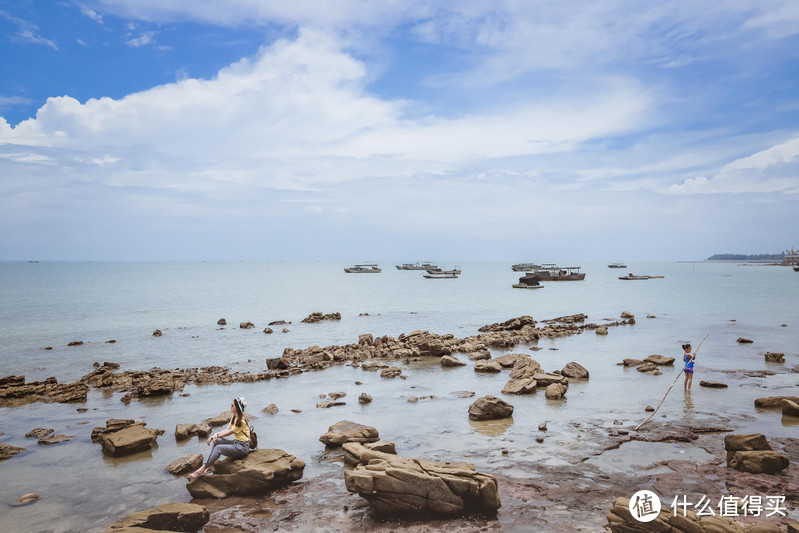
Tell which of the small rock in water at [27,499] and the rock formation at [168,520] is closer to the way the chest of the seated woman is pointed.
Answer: the small rock in water

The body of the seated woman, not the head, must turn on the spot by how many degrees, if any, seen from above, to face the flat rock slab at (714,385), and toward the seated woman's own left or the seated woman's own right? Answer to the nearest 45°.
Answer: approximately 180°

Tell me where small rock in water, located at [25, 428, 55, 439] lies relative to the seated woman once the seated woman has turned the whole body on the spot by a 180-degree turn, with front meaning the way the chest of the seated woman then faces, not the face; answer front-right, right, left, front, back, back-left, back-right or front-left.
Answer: back-left

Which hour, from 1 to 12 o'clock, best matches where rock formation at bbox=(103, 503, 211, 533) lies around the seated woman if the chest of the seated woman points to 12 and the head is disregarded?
The rock formation is roughly at 10 o'clock from the seated woman.

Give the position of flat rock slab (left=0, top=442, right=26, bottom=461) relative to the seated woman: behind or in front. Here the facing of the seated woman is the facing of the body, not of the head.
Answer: in front

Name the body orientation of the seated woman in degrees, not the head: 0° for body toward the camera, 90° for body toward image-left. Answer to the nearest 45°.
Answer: approximately 90°

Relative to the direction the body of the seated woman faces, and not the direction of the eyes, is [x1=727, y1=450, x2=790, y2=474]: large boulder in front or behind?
behind

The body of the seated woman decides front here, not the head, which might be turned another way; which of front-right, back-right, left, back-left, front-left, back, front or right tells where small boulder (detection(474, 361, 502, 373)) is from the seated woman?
back-right

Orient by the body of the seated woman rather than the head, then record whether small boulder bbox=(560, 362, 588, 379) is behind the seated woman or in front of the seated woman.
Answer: behind

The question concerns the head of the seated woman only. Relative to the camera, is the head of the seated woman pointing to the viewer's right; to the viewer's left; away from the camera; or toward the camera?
to the viewer's left

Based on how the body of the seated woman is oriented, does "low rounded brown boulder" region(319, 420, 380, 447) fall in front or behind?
behind

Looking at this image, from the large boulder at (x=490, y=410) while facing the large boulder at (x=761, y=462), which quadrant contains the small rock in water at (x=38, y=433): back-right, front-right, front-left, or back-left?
back-right

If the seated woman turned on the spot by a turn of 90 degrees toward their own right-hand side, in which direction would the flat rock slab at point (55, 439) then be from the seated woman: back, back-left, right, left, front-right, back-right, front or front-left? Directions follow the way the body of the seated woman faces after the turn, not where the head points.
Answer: front-left

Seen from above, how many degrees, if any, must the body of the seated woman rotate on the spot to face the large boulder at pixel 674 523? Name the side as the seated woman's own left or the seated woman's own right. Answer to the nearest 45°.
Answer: approximately 135° to the seated woman's own left
